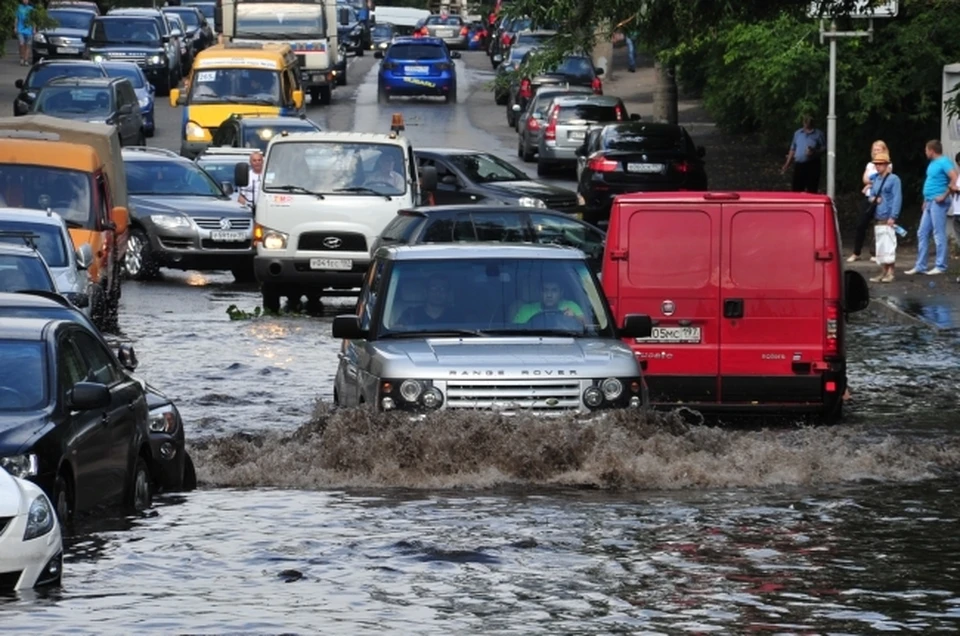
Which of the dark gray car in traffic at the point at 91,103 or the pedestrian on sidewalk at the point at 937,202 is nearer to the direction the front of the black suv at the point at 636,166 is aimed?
the dark gray car in traffic

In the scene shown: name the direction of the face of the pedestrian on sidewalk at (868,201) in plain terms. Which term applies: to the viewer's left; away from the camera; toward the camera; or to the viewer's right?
toward the camera

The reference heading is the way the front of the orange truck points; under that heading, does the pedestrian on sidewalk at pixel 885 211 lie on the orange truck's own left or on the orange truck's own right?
on the orange truck's own left

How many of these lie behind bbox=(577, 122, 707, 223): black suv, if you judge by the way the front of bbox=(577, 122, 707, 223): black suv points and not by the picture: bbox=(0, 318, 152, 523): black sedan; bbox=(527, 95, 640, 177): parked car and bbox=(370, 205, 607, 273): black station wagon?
2

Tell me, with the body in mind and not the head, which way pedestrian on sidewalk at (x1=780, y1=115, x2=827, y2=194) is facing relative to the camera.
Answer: toward the camera

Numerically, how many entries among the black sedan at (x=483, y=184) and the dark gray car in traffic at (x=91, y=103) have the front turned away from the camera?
0

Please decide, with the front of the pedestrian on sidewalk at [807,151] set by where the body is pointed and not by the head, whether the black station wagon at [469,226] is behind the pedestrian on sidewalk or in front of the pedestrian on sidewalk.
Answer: in front

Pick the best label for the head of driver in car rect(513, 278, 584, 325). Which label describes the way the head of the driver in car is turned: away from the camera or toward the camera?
toward the camera

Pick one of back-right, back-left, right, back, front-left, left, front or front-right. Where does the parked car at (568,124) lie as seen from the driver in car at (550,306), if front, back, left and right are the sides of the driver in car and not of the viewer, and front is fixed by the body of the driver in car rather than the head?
back

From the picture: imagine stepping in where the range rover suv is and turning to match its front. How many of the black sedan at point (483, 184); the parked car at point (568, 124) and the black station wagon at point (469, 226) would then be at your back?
3

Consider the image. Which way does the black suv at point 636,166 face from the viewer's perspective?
away from the camera

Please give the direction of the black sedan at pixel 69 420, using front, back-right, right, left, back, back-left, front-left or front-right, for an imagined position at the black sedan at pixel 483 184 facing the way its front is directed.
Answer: front-right

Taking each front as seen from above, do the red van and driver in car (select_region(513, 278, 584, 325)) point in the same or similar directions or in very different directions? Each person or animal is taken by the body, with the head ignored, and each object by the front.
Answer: very different directions

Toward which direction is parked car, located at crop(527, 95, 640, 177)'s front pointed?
away from the camera

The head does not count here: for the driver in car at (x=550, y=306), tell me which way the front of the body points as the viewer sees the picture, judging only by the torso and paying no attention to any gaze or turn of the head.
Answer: toward the camera

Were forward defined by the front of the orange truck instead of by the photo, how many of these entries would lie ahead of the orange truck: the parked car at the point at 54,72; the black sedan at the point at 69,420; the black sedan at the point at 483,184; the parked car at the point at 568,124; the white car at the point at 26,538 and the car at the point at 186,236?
2

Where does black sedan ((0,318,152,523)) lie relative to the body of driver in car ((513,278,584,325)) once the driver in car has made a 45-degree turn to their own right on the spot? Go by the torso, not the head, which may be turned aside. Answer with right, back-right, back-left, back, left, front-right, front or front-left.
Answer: front

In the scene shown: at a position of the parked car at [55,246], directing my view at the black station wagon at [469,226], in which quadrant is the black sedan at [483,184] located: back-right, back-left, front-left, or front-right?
front-left
